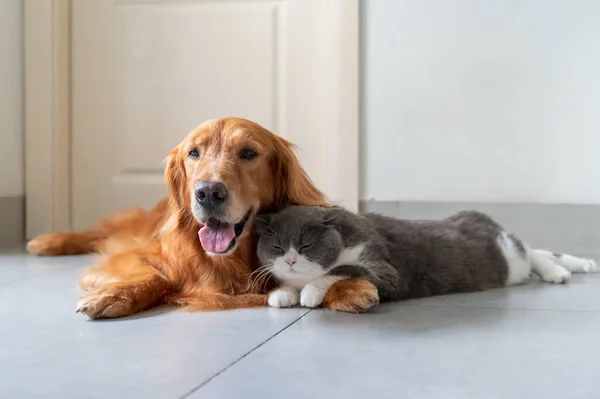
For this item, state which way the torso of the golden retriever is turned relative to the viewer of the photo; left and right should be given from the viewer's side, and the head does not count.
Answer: facing the viewer and to the right of the viewer

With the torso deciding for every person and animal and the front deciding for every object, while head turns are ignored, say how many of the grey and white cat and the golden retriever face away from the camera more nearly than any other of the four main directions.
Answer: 0

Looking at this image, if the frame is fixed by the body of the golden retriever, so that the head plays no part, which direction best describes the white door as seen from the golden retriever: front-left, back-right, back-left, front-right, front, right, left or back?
back-left

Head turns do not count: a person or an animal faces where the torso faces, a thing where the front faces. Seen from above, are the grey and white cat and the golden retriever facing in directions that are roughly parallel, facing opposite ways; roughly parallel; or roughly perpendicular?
roughly perpendicular

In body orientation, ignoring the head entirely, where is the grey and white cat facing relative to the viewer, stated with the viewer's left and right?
facing the viewer and to the left of the viewer
